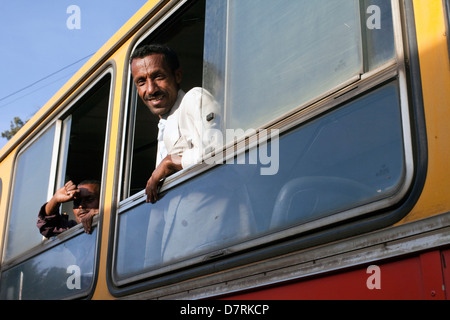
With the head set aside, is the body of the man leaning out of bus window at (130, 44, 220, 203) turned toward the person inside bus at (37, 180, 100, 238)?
no

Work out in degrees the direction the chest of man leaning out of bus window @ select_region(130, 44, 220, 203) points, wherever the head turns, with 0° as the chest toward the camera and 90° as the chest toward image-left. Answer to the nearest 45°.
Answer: approximately 45°
